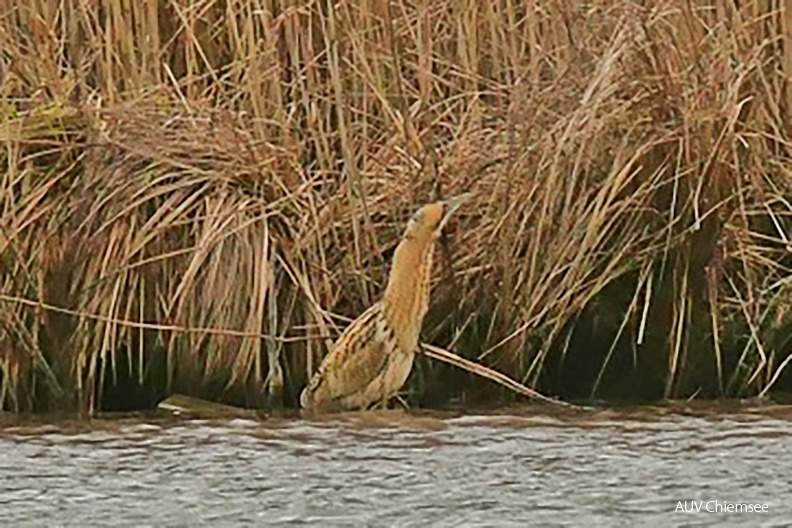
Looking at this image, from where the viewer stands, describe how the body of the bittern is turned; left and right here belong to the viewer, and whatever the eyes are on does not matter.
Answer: facing to the right of the viewer
